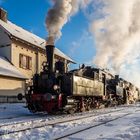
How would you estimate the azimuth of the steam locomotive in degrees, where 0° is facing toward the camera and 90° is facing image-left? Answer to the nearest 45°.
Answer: approximately 45°
